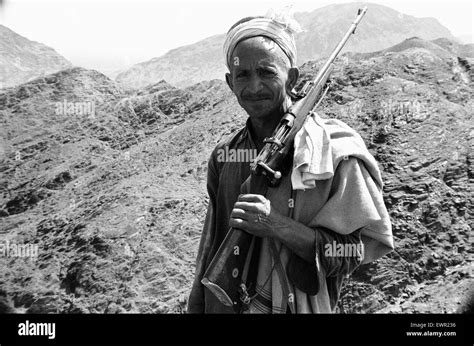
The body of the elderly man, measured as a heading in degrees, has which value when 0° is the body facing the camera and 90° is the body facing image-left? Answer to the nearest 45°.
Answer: approximately 45°
